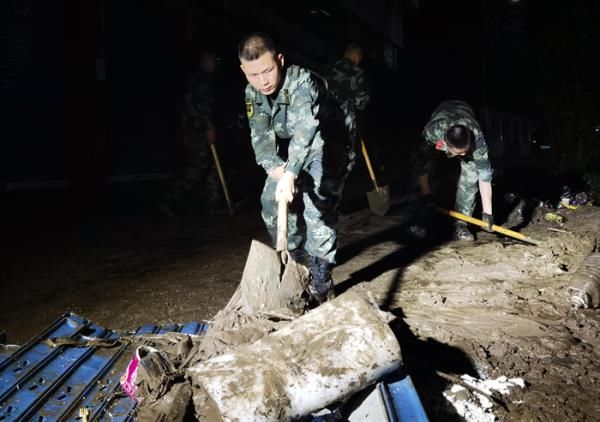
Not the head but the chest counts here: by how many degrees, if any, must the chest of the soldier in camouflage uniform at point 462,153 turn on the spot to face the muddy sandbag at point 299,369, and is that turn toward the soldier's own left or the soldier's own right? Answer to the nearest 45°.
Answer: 0° — they already face it

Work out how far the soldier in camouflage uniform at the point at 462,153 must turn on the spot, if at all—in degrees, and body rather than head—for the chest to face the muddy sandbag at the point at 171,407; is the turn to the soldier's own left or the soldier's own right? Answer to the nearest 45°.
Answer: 0° — they already face it

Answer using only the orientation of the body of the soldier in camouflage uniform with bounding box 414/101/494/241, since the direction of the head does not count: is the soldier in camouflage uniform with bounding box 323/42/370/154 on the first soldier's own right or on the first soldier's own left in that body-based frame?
on the first soldier's own right

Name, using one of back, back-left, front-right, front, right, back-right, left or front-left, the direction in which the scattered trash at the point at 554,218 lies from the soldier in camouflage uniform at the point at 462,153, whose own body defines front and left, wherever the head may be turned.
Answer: back-left

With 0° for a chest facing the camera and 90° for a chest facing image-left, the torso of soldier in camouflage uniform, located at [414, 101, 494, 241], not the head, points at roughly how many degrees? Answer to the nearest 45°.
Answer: approximately 0°
